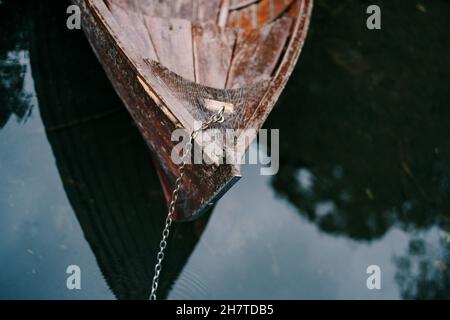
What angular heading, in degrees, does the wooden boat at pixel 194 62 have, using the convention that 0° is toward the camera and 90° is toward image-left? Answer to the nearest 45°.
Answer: approximately 0°
